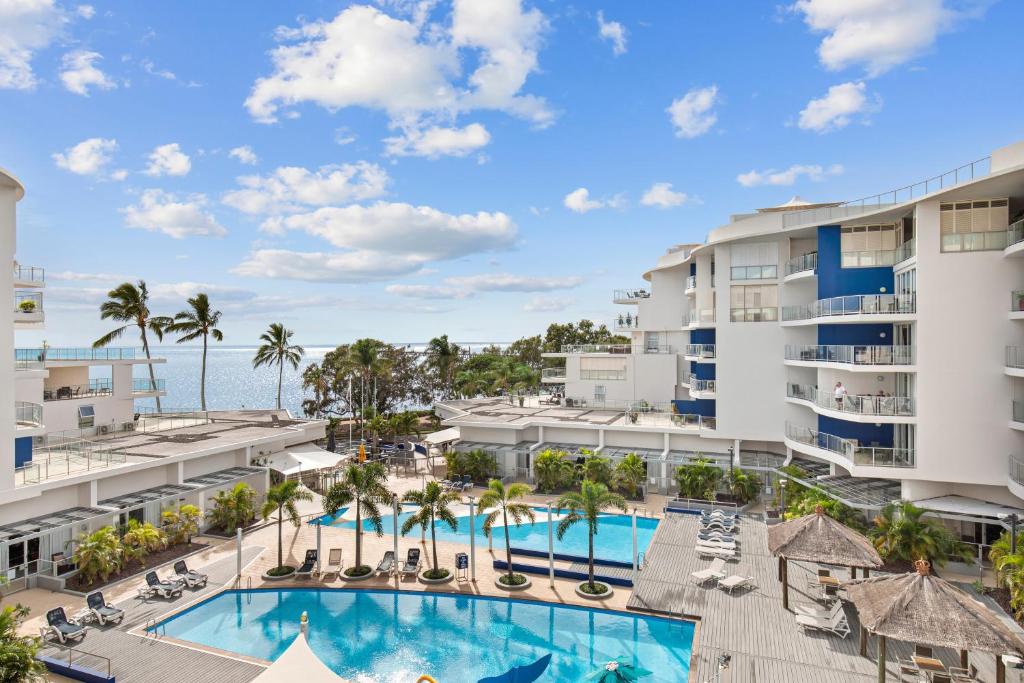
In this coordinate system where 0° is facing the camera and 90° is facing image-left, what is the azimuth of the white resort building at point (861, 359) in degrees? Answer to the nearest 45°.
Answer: approximately 45°

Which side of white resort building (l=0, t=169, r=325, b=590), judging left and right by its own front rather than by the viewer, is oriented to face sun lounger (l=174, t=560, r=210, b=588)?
front

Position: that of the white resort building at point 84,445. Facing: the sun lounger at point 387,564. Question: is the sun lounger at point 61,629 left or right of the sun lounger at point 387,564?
right

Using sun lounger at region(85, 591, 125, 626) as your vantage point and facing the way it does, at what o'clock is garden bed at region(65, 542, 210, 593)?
The garden bed is roughly at 8 o'clock from the sun lounger.

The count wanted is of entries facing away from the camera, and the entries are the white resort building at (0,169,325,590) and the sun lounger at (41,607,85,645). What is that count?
0

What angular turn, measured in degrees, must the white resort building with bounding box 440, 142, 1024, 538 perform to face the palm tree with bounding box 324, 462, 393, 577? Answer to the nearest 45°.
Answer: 0° — it already faces it

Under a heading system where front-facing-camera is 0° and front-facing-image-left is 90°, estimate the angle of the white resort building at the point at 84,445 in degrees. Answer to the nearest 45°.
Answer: approximately 315°

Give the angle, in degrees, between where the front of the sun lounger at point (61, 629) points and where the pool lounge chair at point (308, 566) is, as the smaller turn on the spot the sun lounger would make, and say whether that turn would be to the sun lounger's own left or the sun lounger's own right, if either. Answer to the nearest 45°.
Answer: approximately 45° to the sun lounger's own left

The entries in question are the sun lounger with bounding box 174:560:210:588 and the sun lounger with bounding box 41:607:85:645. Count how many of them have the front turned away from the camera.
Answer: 0

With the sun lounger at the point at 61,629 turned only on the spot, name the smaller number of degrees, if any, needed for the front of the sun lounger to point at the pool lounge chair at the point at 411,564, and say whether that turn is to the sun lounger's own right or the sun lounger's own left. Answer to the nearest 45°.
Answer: approximately 45° to the sun lounger's own left

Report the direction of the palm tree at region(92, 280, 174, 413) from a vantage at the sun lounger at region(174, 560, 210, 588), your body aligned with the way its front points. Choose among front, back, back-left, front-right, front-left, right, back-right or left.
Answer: back-left

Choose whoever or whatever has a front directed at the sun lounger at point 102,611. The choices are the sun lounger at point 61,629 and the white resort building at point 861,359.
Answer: the white resort building

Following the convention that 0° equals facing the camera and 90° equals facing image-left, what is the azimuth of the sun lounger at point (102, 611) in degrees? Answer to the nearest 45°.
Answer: approximately 315°
